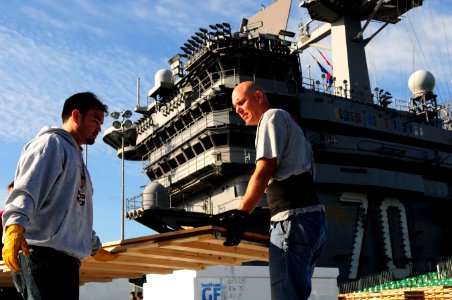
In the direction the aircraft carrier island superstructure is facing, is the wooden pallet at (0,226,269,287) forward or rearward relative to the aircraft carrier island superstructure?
forward

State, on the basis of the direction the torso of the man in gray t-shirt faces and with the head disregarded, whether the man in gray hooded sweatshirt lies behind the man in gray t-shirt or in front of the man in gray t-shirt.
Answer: in front

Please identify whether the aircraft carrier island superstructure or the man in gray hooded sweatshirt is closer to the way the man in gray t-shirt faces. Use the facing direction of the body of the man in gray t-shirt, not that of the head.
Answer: the man in gray hooded sweatshirt

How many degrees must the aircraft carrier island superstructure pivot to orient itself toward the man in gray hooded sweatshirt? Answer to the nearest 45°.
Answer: approximately 45° to its left

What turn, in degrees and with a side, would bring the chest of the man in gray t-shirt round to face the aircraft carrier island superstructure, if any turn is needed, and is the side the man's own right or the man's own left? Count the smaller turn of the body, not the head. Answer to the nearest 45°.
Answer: approximately 90° to the man's own right

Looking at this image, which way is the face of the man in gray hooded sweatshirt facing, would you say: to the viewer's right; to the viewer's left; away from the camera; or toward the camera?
to the viewer's right

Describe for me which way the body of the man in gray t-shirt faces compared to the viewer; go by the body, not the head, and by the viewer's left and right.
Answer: facing to the left of the viewer
